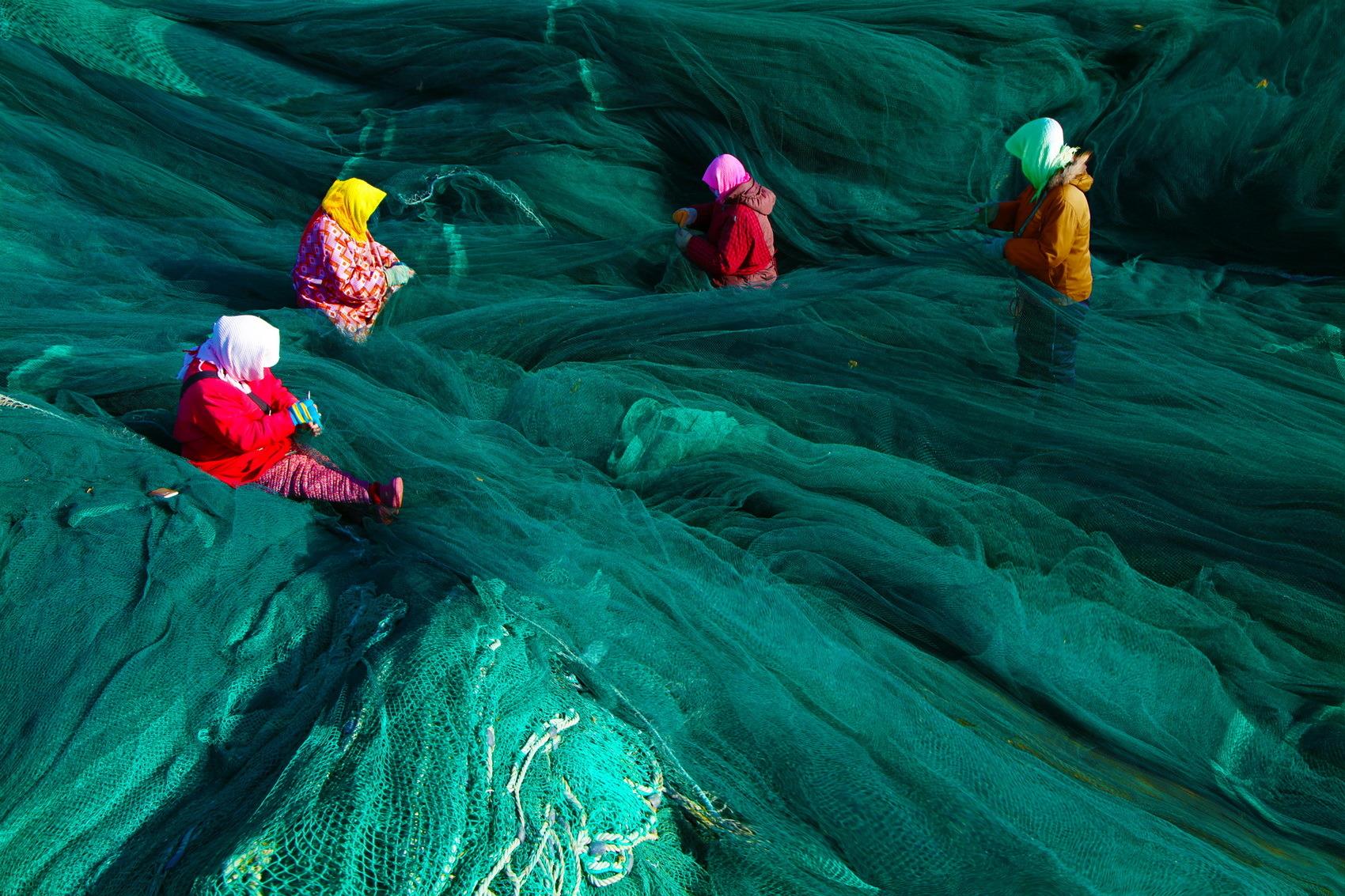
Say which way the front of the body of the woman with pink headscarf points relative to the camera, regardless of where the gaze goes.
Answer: to the viewer's left

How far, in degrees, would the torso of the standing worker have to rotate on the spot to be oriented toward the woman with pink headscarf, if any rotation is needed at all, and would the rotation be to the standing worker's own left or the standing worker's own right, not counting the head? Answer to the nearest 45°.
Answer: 0° — they already face them

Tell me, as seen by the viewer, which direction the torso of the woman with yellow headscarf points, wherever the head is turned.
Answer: to the viewer's right

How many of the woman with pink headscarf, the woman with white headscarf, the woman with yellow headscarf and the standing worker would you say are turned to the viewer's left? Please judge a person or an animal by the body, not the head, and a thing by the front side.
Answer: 2

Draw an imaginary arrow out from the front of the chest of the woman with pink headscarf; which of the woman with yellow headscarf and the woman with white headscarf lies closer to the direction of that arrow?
the woman with yellow headscarf

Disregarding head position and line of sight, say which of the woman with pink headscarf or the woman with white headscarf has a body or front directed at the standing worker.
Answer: the woman with white headscarf

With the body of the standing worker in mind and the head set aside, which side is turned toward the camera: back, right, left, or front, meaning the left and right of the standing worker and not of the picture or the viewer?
left

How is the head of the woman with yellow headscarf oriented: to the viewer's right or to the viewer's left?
to the viewer's right

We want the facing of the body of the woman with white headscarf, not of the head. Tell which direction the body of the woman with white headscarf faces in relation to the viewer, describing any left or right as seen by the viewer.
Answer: facing to the right of the viewer
